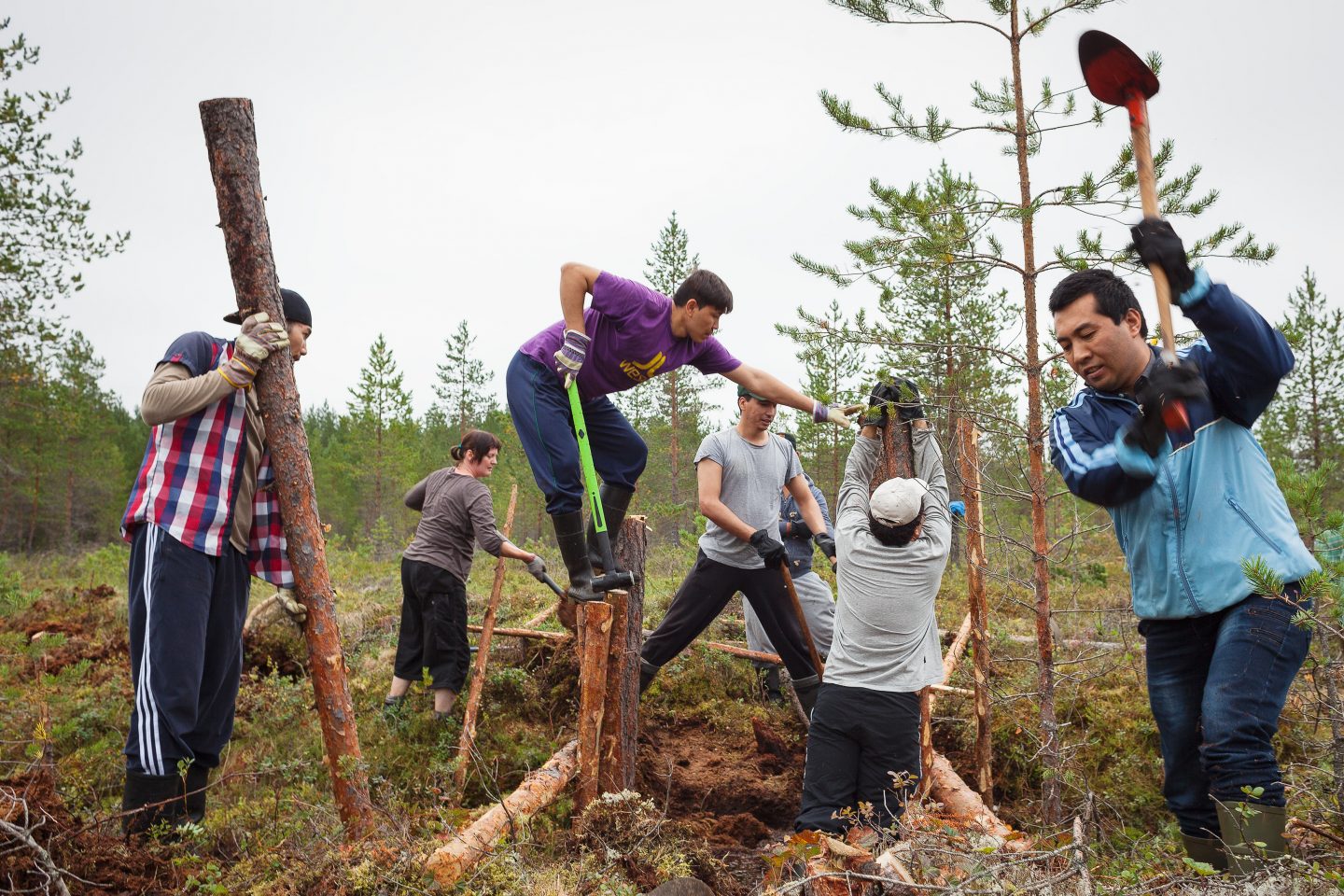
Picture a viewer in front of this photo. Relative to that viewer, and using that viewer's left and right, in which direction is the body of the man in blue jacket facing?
facing the viewer and to the left of the viewer

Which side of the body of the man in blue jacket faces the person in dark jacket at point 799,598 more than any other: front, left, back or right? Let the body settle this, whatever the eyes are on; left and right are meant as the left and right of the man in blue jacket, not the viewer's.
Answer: right

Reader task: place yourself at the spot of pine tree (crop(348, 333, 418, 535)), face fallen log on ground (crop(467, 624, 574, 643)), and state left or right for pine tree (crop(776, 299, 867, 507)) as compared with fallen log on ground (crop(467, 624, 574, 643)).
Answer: left

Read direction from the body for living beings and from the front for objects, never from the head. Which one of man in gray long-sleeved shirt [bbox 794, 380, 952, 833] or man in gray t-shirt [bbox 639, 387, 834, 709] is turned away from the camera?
man in gray long-sleeved shirt [bbox 794, 380, 952, 833]

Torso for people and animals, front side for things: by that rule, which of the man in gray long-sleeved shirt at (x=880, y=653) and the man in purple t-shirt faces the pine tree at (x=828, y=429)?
the man in gray long-sleeved shirt

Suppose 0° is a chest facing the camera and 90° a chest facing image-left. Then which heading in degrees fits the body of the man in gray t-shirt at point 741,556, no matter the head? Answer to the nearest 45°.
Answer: approximately 315°

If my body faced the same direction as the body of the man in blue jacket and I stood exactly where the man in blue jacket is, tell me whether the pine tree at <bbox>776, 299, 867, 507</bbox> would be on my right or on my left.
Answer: on my right

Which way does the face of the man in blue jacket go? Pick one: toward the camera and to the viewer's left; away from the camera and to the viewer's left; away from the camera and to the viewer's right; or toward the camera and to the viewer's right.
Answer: toward the camera and to the viewer's left

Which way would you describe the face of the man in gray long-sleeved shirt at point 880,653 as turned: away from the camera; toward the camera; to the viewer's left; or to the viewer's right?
away from the camera

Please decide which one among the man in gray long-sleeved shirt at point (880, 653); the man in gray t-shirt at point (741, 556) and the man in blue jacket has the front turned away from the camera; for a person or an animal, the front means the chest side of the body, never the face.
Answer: the man in gray long-sleeved shirt at point (880, 653)

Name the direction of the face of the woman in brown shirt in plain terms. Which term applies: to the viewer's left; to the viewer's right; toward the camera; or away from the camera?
to the viewer's right

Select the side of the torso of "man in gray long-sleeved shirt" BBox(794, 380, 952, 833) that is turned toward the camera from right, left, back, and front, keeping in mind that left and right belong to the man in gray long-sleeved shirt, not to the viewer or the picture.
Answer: back

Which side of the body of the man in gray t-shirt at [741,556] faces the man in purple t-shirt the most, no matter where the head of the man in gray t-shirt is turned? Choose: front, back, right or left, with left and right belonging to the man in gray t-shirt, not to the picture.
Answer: right
